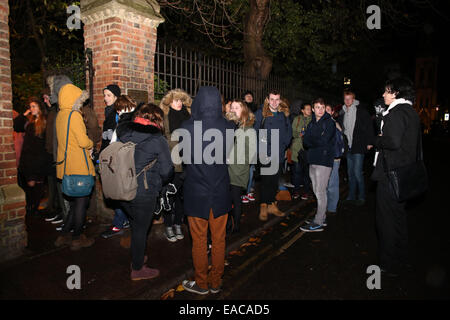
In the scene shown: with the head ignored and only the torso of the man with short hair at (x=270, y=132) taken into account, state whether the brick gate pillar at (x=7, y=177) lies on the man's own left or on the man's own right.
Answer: on the man's own right

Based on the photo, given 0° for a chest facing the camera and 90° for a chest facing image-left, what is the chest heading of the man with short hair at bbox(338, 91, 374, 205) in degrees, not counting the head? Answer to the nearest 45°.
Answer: approximately 45°

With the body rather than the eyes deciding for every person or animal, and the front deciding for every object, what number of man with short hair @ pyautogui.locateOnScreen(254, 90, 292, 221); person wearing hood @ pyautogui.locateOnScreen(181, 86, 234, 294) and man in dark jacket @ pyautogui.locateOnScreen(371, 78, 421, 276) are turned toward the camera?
1

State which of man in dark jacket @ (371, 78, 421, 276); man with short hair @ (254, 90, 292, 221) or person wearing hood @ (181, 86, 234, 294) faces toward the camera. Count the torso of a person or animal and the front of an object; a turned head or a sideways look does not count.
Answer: the man with short hair

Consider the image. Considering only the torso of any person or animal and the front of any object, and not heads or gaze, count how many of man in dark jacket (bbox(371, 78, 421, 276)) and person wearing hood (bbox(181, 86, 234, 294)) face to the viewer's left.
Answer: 1

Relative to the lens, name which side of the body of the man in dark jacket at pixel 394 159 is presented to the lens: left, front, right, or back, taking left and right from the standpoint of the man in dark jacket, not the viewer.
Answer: left

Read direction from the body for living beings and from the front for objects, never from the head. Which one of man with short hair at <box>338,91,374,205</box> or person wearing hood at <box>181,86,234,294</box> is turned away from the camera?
the person wearing hood

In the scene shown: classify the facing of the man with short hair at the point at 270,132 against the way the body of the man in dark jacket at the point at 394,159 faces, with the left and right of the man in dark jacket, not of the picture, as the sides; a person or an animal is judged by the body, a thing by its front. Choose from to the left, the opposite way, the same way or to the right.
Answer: to the left

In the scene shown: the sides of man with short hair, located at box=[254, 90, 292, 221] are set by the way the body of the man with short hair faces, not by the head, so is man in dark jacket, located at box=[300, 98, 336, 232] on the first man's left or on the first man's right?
on the first man's left

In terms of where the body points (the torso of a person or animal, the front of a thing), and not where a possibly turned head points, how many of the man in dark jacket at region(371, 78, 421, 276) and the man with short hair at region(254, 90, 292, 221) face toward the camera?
1

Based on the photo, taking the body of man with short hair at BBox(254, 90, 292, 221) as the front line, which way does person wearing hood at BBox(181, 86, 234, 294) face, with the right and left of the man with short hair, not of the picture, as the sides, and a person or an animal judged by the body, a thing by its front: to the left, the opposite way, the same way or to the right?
the opposite way

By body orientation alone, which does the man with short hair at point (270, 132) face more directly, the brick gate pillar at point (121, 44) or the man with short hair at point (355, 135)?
the brick gate pillar

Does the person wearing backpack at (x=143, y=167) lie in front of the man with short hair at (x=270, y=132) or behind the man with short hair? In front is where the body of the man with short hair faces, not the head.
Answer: in front

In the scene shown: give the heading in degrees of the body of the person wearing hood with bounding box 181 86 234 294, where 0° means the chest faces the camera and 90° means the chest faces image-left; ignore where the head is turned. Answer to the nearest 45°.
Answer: approximately 180°
